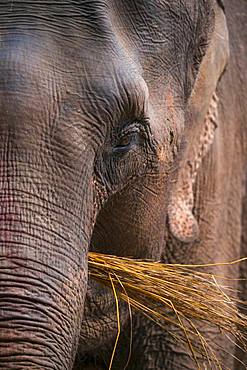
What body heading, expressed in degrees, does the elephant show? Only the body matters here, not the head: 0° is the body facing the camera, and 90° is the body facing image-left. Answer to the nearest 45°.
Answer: approximately 45°
